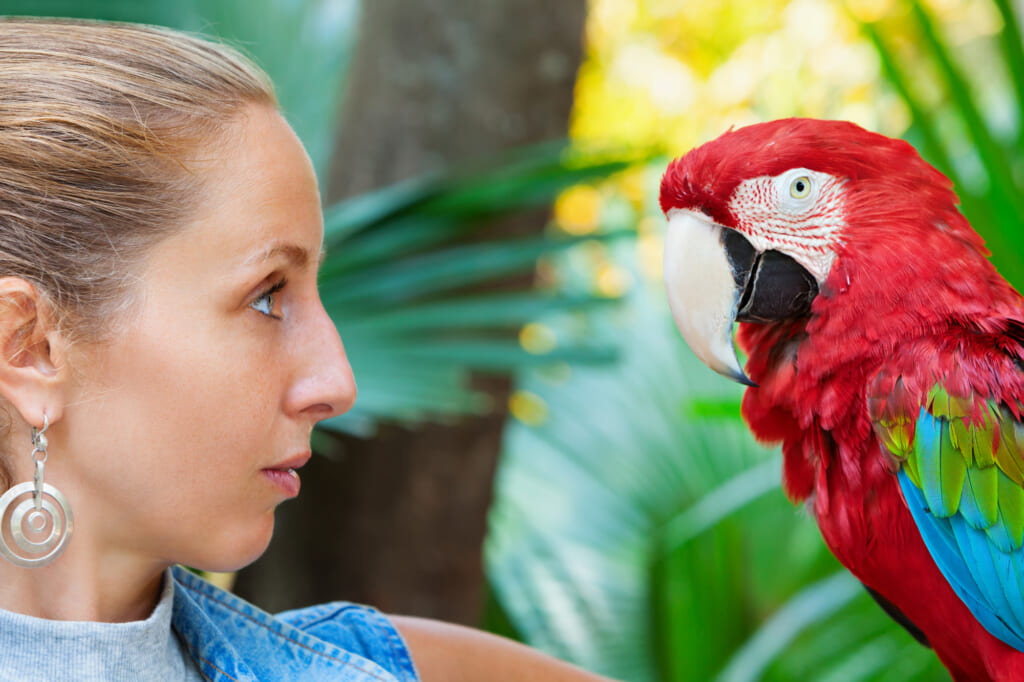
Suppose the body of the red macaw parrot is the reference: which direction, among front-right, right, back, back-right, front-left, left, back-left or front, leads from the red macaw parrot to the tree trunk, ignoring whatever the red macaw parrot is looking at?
front-right

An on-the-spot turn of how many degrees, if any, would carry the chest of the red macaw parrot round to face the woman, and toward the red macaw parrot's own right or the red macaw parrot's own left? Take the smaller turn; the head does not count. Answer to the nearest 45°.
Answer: approximately 45° to the red macaw parrot's own left

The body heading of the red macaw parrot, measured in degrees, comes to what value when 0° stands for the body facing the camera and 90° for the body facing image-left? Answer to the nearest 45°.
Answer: approximately 90°

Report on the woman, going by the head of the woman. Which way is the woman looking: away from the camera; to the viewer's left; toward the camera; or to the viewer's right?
to the viewer's right
